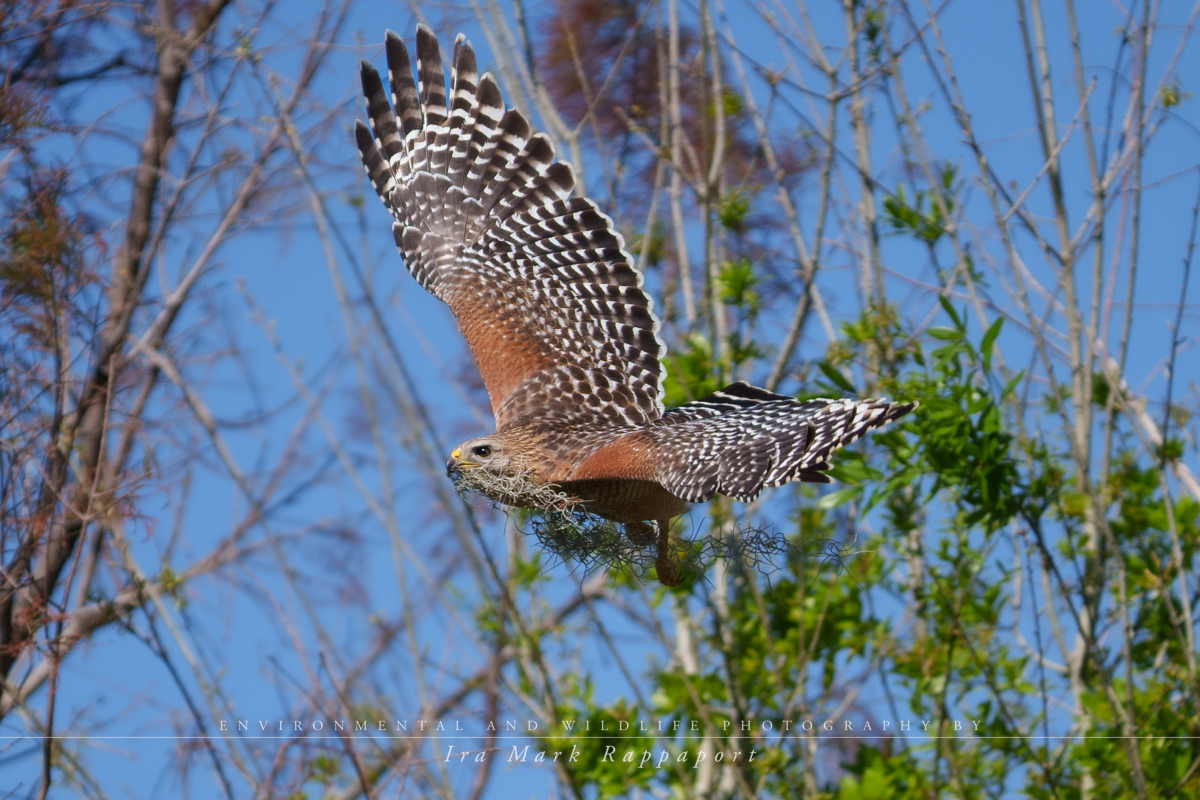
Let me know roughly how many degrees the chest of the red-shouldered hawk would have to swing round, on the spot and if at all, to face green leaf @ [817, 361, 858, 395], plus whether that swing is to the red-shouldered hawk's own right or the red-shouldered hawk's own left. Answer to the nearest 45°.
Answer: approximately 180°

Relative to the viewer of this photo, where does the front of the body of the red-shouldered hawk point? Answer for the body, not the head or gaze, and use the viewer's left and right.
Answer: facing to the left of the viewer

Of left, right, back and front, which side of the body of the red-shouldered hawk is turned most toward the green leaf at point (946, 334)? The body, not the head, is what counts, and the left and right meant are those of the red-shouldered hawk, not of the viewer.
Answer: back
